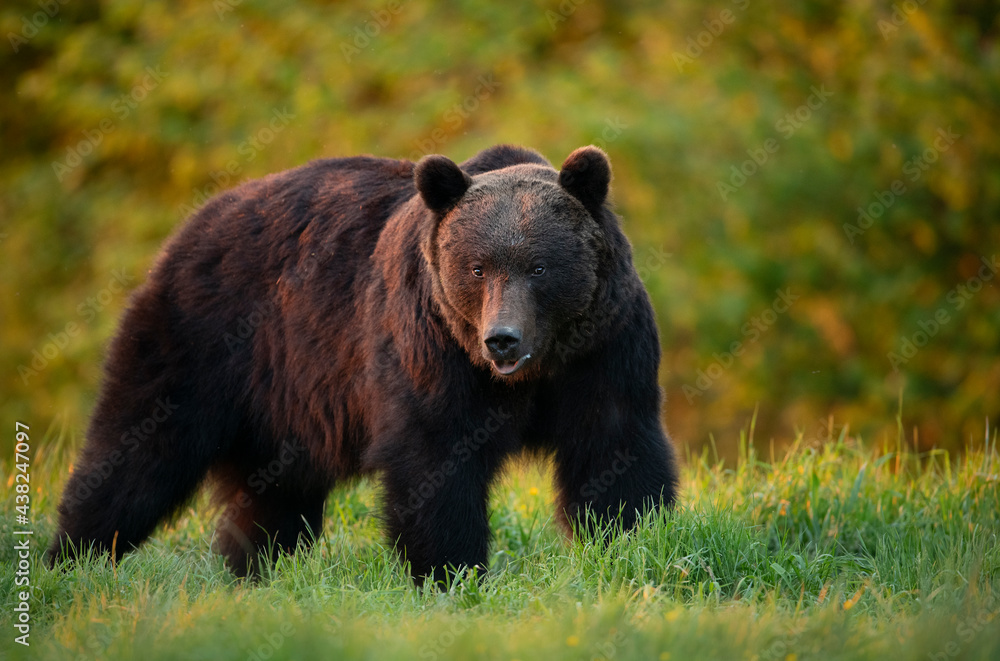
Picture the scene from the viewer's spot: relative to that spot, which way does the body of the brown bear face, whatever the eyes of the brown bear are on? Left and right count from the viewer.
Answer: facing the viewer and to the right of the viewer
